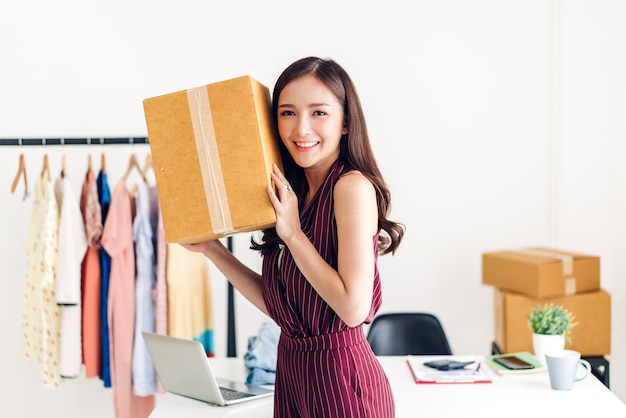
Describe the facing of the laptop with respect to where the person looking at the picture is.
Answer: facing away from the viewer and to the right of the viewer

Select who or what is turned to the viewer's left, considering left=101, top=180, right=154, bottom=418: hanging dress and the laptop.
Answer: the hanging dress

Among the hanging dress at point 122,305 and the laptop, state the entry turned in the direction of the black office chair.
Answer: the laptop

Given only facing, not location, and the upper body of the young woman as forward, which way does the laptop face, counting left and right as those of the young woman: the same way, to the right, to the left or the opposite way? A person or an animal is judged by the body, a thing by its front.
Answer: the opposite way

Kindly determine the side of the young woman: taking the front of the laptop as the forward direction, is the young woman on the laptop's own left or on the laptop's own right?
on the laptop's own right

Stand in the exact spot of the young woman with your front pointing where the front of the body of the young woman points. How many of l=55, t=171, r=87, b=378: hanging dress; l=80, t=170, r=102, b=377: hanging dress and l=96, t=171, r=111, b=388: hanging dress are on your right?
3

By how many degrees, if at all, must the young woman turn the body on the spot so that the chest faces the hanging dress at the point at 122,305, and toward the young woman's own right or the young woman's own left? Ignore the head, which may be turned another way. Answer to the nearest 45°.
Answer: approximately 90° to the young woman's own right

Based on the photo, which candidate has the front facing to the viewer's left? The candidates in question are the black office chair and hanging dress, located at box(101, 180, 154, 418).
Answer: the hanging dress
